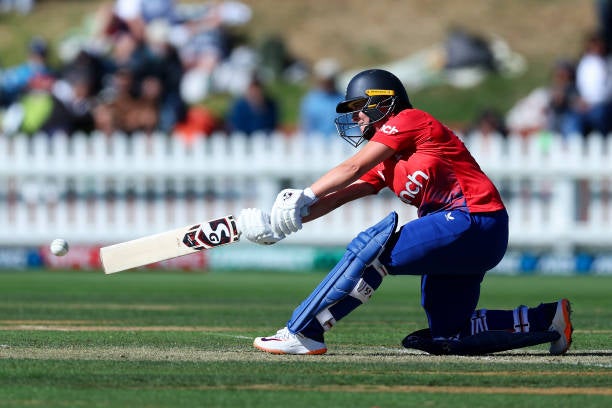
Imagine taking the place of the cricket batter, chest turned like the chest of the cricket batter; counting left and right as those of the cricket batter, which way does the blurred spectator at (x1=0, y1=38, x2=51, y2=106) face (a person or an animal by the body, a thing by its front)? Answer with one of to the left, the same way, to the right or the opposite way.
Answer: to the left

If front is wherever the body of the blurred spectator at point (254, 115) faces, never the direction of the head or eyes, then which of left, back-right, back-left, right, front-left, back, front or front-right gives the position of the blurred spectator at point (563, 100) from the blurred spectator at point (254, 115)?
left

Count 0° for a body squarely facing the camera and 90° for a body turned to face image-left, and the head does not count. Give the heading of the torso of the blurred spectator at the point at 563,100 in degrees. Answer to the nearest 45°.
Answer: approximately 0°

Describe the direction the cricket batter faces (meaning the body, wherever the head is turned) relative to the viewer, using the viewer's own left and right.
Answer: facing to the left of the viewer

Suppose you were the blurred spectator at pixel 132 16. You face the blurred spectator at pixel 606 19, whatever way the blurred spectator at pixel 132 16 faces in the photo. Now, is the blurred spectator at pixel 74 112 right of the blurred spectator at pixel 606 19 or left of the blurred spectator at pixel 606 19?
right

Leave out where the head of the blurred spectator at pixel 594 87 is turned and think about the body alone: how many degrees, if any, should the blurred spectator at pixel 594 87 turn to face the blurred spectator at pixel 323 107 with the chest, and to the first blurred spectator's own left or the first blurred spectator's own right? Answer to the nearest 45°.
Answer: approximately 45° to the first blurred spectator's own right

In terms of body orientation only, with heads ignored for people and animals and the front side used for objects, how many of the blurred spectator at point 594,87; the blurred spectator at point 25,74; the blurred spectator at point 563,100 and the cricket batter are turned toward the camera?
3

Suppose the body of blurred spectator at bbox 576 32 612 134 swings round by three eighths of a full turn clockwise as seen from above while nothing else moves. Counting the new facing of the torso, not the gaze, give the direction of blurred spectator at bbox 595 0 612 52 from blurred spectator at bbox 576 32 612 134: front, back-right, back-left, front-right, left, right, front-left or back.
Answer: front-right

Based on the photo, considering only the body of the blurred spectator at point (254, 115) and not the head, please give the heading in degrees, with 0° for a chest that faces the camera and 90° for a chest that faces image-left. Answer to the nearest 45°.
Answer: approximately 0°

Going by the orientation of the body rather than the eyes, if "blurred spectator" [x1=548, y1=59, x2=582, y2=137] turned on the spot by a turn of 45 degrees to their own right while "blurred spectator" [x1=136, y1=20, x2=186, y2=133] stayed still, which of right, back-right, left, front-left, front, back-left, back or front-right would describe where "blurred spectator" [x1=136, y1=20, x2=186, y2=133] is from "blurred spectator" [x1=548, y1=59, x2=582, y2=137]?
front-right
